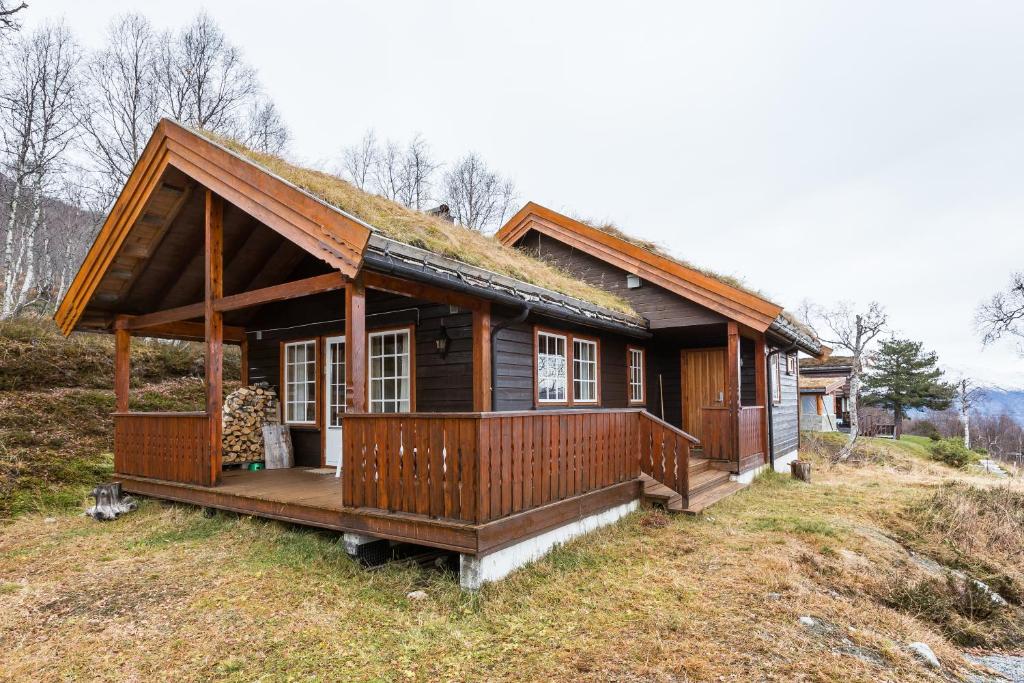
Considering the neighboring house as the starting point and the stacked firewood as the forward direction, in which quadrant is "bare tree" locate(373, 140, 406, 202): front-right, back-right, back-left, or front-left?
front-right

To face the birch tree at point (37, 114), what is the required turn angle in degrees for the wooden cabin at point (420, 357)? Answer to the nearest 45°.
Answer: approximately 90° to its right

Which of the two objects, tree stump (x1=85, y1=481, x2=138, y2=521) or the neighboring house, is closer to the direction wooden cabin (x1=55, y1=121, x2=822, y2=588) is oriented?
the tree stump

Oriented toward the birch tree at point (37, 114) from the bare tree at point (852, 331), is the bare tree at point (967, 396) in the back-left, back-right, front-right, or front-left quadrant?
back-right

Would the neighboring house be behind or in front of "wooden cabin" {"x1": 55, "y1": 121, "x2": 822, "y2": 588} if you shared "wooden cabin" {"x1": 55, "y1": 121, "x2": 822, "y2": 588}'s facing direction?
behind
